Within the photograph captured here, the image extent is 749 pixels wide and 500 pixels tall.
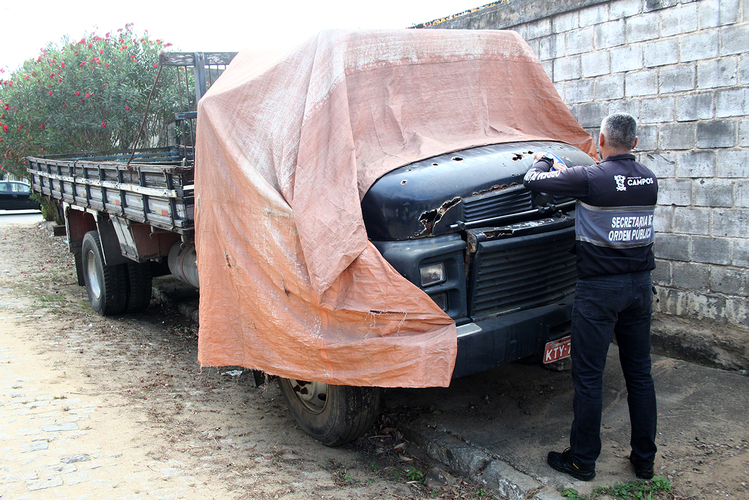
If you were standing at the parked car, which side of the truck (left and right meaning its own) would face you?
back

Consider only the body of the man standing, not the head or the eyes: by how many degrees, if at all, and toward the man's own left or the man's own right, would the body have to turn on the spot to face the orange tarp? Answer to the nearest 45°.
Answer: approximately 45° to the man's own left

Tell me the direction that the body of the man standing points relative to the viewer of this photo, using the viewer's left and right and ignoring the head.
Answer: facing away from the viewer and to the left of the viewer

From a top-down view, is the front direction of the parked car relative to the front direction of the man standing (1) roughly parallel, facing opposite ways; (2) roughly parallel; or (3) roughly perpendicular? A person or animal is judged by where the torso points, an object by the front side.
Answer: roughly perpendicular

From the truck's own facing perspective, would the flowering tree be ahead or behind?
behind

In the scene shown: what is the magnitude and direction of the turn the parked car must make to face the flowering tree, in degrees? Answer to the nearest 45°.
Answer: approximately 90° to its right

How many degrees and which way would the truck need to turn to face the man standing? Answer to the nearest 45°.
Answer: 0° — it already faces them
